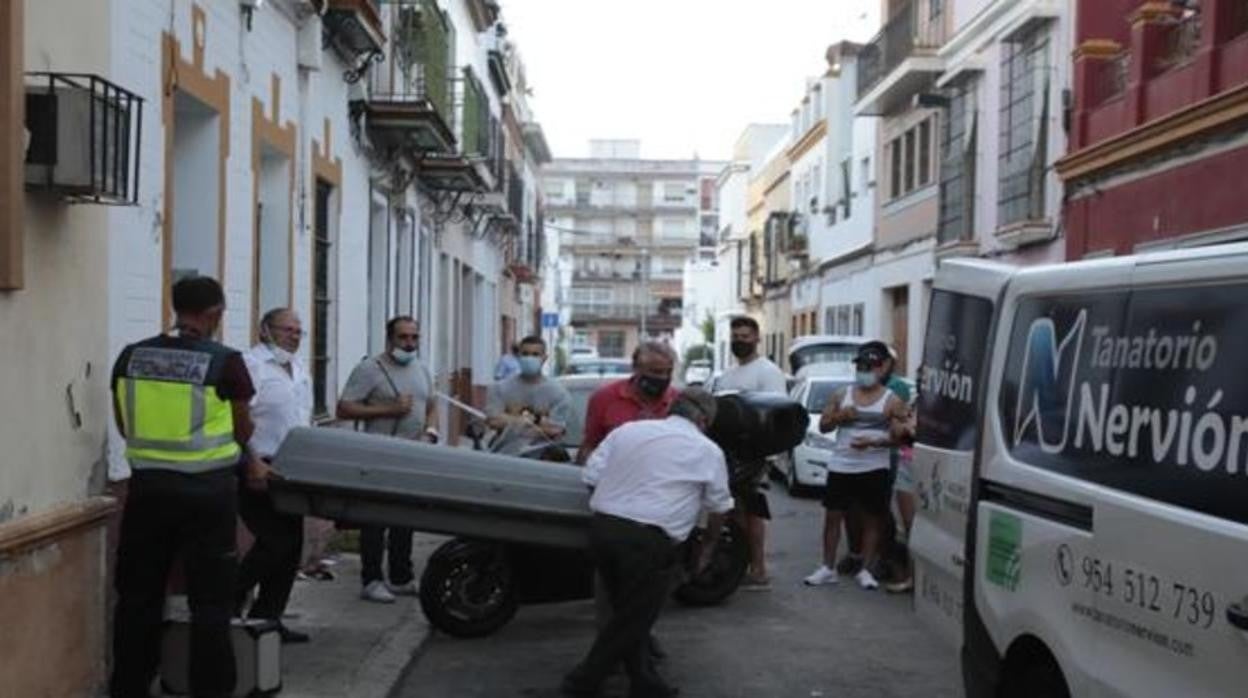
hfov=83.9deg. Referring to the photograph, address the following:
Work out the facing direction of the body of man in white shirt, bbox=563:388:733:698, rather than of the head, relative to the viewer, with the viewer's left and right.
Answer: facing away from the viewer and to the right of the viewer

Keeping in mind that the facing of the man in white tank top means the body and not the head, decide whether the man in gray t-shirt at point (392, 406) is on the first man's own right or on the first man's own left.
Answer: on the first man's own right

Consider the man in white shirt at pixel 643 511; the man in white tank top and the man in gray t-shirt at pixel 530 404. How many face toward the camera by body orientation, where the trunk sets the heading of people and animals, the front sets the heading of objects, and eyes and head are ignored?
2

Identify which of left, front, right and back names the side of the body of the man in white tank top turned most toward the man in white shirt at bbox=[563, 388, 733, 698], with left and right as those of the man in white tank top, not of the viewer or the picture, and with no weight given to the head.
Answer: front

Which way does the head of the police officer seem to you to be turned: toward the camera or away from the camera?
away from the camera

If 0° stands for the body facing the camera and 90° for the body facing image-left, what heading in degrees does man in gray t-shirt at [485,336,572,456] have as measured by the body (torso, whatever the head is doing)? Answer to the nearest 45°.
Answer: approximately 0°

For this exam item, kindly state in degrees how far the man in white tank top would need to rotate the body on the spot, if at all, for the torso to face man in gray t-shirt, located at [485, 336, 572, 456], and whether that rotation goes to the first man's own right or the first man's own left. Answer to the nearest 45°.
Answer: approximately 90° to the first man's own right

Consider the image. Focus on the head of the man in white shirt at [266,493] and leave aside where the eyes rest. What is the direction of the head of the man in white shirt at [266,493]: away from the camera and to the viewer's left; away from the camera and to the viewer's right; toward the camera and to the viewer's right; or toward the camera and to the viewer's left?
toward the camera and to the viewer's right

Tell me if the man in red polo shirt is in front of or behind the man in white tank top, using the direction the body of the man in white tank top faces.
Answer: in front
